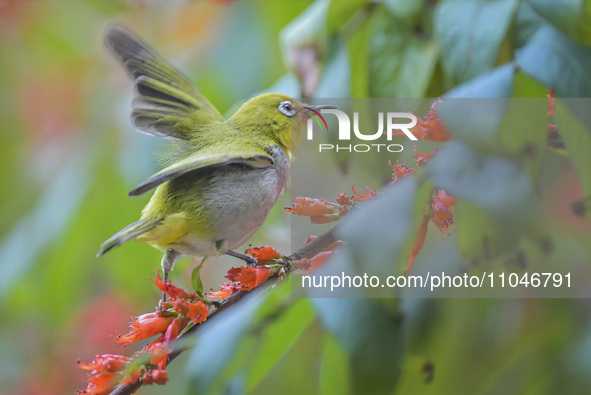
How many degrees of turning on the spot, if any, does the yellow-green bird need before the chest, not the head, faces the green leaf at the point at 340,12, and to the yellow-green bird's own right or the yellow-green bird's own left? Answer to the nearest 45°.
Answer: approximately 45° to the yellow-green bird's own left

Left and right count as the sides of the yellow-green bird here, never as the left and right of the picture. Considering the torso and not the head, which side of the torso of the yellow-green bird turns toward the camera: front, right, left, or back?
right

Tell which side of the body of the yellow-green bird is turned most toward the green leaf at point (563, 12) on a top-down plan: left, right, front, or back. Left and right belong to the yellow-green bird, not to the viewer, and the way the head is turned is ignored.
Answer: front

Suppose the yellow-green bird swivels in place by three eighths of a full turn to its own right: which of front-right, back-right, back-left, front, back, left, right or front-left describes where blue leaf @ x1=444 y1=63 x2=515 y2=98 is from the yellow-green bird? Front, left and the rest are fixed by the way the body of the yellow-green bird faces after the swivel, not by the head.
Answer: back-left

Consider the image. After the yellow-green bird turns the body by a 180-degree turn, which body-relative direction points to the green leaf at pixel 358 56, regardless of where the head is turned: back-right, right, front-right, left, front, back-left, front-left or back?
back-right
